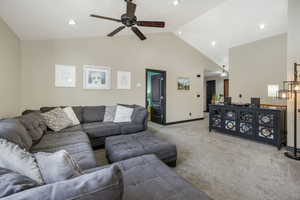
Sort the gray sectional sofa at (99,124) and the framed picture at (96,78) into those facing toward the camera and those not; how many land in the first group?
2

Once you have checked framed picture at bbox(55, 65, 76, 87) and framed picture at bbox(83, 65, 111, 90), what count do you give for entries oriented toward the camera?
2

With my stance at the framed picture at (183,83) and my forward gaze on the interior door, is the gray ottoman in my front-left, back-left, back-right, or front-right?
front-left

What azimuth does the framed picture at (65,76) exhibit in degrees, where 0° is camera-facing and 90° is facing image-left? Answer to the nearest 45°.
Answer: approximately 0°

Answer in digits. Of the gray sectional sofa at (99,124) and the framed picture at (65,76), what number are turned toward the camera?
2

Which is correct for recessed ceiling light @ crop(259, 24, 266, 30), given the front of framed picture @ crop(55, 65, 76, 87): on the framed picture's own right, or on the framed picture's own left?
on the framed picture's own left

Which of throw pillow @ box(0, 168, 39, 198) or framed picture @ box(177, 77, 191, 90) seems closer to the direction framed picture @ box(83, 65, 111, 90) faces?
the throw pillow

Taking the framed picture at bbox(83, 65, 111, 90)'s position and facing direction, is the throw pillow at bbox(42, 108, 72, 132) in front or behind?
in front

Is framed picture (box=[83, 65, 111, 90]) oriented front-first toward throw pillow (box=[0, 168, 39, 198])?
yes

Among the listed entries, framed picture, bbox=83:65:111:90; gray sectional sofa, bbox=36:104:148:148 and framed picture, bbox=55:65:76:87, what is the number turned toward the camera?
3

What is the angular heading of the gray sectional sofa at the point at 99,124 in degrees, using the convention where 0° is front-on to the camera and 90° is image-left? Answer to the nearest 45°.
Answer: approximately 0°

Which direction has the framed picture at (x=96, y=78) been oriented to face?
toward the camera
